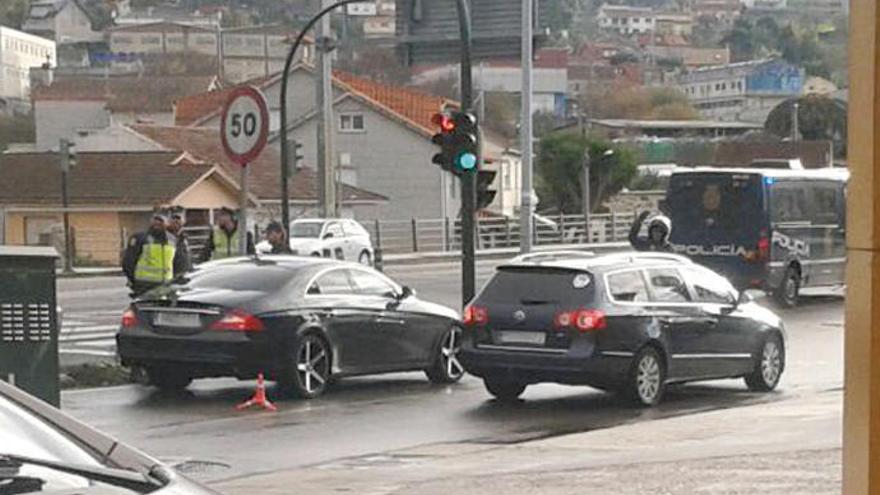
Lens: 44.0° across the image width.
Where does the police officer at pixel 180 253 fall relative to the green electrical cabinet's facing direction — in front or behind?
behind

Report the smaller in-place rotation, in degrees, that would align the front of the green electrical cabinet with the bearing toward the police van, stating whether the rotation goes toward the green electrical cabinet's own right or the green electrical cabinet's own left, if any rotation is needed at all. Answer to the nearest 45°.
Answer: approximately 135° to the green electrical cabinet's own left

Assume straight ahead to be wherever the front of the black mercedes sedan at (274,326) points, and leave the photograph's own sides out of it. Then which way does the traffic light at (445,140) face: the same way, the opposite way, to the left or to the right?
the opposite way

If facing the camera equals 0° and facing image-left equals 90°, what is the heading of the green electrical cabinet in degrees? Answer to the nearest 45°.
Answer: approximately 0°

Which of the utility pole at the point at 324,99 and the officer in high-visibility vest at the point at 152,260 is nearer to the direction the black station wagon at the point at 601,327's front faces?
the utility pole

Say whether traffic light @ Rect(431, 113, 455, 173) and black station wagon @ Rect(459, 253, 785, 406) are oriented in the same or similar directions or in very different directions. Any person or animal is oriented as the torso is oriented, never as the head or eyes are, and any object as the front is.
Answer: very different directions
